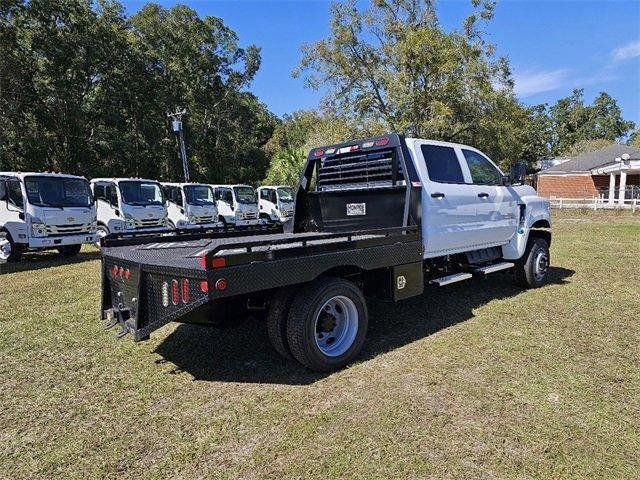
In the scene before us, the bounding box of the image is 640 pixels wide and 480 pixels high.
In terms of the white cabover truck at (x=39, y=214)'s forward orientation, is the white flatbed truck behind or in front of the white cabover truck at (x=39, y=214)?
in front

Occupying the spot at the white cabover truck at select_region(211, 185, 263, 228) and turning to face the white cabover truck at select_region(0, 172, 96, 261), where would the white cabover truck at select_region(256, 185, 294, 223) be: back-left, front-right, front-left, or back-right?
back-left

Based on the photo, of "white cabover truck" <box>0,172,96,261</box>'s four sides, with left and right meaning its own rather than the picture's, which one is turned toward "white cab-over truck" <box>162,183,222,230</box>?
left

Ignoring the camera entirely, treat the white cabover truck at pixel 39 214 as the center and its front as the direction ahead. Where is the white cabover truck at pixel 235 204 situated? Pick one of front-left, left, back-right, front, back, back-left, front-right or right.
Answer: left

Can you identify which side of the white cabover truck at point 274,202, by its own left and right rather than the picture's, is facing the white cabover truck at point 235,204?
right

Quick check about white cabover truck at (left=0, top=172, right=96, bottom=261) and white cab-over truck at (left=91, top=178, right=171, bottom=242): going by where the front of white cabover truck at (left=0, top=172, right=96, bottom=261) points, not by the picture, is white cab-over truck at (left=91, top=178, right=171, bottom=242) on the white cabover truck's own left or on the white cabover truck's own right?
on the white cabover truck's own left

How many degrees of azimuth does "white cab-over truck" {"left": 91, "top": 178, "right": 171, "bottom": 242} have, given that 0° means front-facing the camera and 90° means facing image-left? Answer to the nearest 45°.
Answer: approximately 315°

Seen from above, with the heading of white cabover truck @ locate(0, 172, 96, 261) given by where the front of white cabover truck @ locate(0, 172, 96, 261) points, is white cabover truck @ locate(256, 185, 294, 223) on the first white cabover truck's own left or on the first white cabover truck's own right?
on the first white cabover truck's own left

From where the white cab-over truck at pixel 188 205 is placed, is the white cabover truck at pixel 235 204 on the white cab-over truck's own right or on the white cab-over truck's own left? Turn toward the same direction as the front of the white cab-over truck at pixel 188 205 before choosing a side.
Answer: on the white cab-over truck's own left

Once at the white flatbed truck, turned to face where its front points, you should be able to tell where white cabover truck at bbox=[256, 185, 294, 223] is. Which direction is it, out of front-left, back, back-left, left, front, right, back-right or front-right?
front-left

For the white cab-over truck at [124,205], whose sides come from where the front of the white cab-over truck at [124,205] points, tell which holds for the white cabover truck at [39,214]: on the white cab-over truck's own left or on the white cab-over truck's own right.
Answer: on the white cab-over truck's own right

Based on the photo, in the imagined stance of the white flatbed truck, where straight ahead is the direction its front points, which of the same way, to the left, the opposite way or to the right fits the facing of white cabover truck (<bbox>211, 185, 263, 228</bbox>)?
to the right

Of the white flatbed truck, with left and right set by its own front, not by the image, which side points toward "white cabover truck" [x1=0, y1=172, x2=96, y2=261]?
left

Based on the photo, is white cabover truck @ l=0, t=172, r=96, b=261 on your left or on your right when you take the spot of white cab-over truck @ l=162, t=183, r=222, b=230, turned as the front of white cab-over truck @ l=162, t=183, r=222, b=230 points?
on your right

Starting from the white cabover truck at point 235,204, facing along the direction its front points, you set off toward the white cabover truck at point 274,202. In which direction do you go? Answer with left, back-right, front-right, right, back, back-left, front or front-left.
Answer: left
